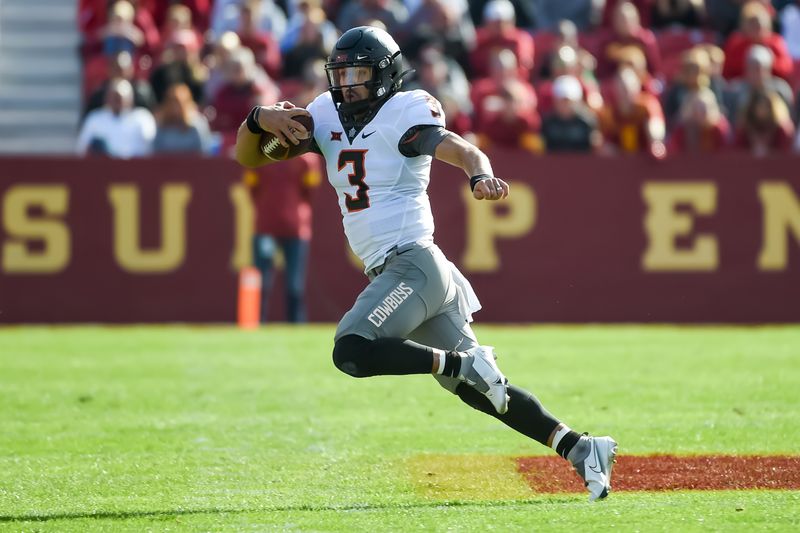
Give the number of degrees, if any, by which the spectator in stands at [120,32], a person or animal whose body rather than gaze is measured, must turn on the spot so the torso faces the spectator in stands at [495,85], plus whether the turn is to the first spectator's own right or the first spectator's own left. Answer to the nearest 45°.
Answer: approximately 90° to the first spectator's own left

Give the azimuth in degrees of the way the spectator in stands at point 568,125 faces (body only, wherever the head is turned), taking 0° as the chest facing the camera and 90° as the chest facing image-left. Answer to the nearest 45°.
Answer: approximately 0°

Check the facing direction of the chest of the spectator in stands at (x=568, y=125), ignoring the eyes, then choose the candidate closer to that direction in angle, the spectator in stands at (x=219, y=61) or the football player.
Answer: the football player

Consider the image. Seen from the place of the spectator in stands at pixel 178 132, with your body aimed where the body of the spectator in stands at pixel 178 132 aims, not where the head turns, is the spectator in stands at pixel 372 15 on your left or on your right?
on your left

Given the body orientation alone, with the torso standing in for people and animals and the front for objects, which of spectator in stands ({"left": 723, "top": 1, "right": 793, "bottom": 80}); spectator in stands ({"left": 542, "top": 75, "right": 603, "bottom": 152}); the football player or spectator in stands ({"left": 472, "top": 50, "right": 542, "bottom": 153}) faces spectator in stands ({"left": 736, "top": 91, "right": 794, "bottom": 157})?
spectator in stands ({"left": 723, "top": 1, "right": 793, "bottom": 80})
